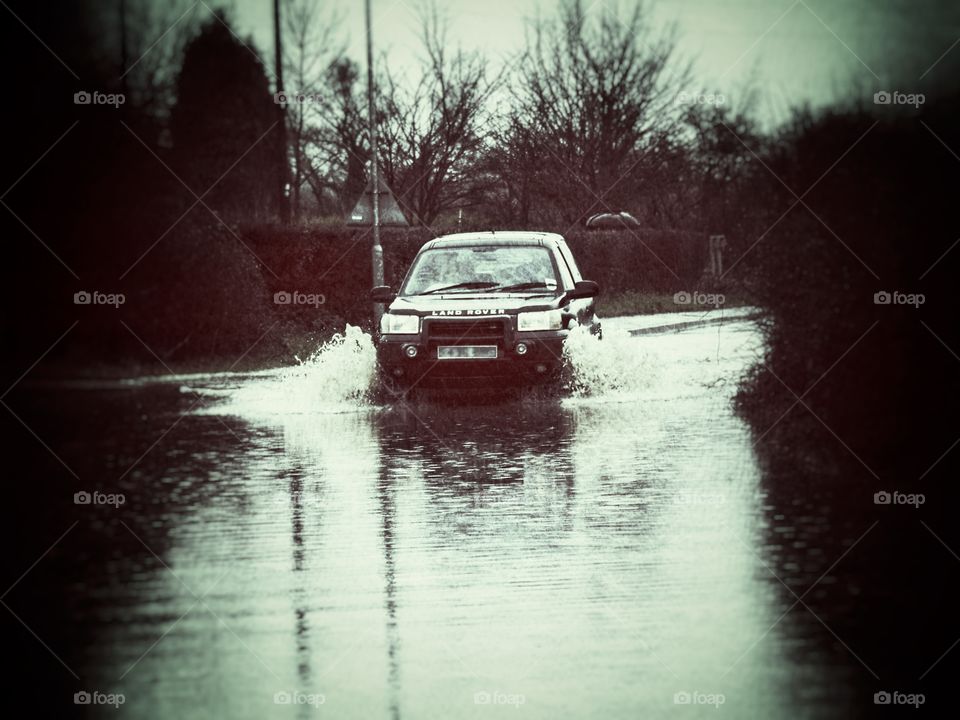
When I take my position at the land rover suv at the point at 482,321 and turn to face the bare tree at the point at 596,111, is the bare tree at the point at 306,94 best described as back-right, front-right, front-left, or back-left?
front-left

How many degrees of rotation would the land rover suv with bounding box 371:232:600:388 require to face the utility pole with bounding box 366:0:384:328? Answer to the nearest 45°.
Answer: approximately 180°

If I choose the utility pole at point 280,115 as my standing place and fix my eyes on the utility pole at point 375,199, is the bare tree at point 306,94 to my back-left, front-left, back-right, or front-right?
back-left

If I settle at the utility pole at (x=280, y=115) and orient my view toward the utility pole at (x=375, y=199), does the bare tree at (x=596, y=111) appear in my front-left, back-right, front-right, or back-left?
front-left

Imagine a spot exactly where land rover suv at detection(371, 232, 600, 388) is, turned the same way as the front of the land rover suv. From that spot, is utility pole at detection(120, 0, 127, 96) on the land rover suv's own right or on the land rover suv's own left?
on the land rover suv's own right

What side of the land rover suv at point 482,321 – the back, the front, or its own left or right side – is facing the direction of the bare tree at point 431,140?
back

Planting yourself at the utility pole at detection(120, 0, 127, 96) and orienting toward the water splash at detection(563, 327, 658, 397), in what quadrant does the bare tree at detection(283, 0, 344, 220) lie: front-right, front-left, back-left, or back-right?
front-left

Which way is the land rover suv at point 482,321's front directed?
toward the camera

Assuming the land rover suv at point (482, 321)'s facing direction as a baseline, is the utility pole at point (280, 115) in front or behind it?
behind

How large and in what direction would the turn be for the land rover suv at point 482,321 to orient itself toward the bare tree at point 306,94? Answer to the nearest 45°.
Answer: approximately 180°
